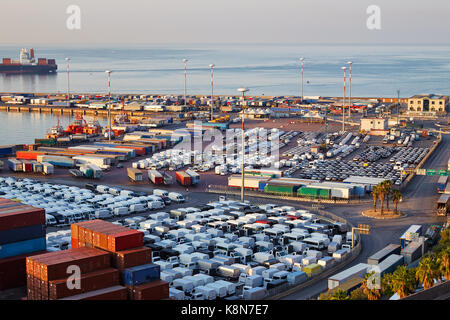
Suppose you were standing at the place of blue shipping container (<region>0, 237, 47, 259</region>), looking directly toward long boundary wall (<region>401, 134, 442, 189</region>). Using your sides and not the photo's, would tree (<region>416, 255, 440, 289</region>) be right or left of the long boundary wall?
right

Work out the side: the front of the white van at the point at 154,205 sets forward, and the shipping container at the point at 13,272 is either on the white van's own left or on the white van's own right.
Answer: on the white van's own right

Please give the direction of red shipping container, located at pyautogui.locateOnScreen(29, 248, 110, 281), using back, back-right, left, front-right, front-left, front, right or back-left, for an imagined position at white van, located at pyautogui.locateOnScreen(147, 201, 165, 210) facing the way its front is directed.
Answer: right

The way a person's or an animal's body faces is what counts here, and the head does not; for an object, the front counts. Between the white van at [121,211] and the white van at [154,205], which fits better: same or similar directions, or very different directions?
same or similar directions
